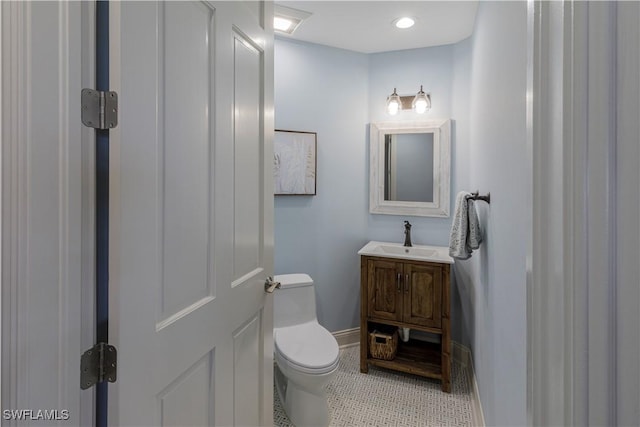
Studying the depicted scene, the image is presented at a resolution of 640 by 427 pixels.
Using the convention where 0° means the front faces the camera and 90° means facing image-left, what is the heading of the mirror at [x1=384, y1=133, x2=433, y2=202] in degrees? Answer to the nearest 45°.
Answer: approximately 0°

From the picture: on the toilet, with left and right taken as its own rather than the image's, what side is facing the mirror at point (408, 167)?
left

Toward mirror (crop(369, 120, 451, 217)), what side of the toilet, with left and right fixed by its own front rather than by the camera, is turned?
left

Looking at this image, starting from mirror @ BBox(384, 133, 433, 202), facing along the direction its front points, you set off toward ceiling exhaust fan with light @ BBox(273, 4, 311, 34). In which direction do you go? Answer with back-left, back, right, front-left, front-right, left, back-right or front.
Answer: front-right

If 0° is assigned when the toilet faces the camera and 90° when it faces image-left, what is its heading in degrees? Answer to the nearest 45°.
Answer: approximately 315°

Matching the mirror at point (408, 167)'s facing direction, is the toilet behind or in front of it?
in front

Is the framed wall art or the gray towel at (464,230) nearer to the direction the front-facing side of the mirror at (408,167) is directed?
the gray towel

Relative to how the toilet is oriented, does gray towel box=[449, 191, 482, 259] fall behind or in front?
in front

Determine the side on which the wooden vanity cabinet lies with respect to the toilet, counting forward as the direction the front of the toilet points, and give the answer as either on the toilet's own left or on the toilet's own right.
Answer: on the toilet's own left
